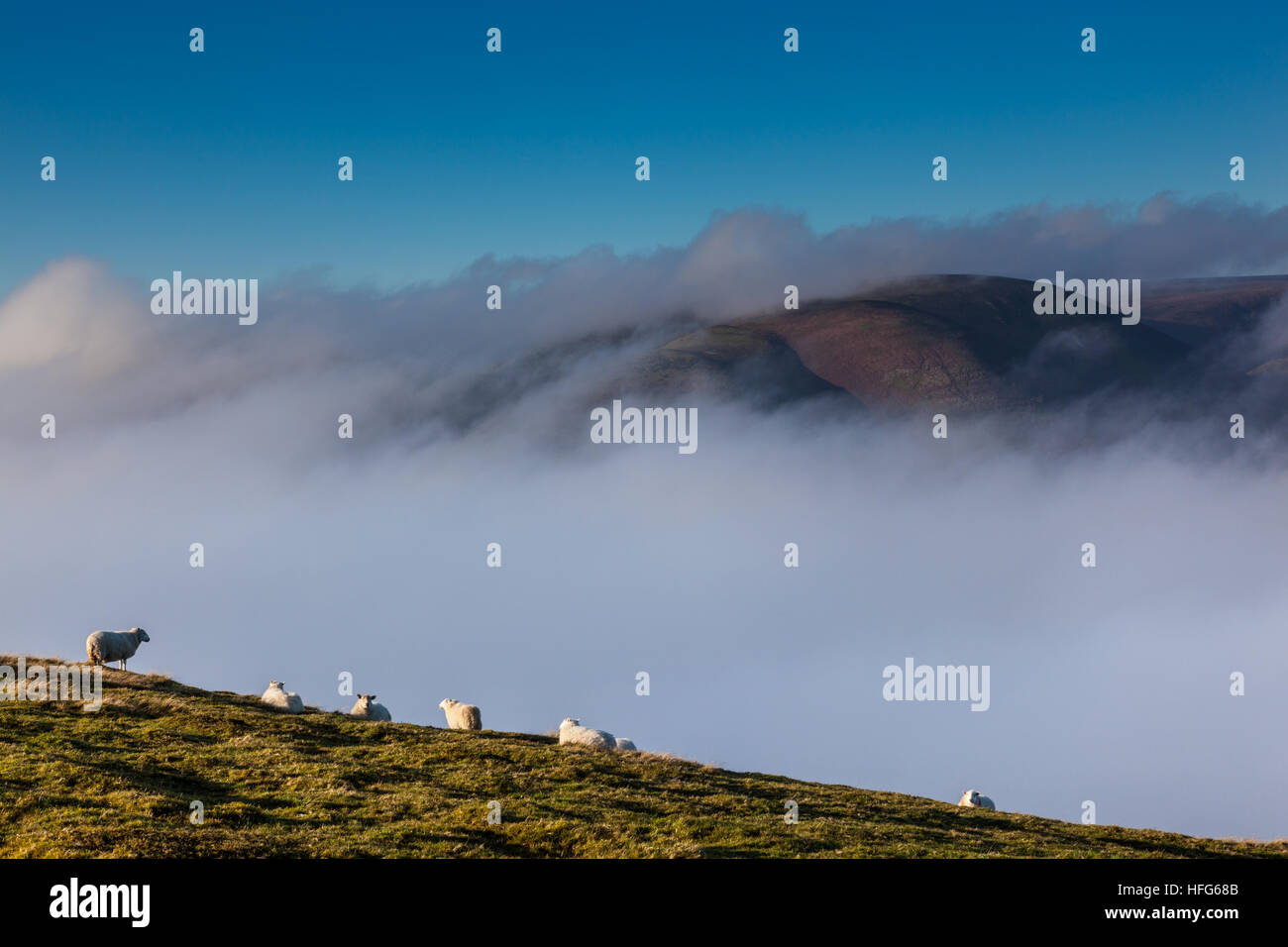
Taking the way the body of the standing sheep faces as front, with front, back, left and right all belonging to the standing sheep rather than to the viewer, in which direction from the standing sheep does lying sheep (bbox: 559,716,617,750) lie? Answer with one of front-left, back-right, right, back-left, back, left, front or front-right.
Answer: front-right

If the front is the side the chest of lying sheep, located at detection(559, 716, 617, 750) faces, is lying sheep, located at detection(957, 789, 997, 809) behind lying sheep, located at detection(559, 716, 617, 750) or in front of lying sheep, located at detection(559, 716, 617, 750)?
behind

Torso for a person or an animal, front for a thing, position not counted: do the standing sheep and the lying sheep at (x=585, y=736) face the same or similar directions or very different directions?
very different directions

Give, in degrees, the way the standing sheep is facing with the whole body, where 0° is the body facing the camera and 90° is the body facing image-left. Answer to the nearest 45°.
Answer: approximately 270°

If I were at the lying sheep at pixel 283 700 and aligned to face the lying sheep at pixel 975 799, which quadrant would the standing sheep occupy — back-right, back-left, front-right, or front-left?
back-left

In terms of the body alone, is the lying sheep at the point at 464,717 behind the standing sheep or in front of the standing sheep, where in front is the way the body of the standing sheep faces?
in front

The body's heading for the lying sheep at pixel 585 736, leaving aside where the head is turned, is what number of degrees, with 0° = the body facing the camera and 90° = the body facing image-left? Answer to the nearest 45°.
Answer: approximately 90°

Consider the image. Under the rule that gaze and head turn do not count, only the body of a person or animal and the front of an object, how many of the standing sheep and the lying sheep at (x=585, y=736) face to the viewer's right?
1
